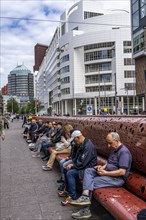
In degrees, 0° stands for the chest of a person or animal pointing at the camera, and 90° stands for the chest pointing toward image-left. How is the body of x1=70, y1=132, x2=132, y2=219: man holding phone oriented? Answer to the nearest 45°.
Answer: approximately 90°

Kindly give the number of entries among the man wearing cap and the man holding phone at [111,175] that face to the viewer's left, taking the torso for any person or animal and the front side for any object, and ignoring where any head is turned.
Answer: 2

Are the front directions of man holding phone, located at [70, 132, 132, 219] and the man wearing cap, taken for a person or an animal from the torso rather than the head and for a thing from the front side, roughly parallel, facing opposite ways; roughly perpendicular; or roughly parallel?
roughly parallel

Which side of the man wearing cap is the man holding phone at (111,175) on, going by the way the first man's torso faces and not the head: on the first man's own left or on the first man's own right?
on the first man's own left

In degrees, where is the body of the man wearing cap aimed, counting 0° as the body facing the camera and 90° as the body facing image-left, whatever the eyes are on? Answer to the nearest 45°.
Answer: approximately 90°
